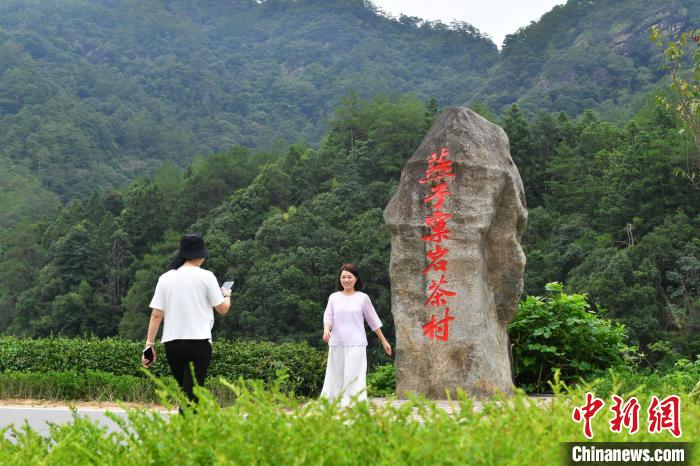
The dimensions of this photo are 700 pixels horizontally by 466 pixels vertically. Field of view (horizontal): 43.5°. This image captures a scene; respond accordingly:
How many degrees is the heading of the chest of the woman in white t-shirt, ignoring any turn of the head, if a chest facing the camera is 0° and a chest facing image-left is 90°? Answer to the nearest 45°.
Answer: approximately 225°

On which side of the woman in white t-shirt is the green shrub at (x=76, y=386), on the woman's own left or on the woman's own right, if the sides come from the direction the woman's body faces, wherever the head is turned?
on the woman's own left

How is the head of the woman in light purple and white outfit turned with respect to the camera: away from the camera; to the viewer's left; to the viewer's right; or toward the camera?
toward the camera

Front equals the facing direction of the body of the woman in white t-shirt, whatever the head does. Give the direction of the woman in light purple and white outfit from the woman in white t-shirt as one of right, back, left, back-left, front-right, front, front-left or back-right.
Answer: front

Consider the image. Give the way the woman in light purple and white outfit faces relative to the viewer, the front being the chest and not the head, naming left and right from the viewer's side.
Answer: facing the viewer

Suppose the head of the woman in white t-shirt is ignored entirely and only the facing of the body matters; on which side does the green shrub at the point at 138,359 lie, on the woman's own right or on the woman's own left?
on the woman's own left

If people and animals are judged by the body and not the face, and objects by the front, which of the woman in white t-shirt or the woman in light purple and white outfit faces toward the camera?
the woman in light purple and white outfit

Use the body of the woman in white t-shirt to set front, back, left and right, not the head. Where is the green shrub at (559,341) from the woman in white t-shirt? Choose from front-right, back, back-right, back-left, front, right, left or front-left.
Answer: front

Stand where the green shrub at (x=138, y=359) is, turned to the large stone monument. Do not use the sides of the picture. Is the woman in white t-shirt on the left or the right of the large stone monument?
right

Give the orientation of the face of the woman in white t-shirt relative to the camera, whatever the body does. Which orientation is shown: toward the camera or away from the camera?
away from the camera

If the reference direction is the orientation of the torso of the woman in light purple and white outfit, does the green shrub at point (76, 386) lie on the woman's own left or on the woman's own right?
on the woman's own right

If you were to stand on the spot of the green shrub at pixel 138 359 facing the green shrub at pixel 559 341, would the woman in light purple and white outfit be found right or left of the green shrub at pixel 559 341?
right

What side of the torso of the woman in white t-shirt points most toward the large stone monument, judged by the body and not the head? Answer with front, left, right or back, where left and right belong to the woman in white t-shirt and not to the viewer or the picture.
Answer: front

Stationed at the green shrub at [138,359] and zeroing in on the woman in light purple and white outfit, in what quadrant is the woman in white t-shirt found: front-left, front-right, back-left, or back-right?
front-right

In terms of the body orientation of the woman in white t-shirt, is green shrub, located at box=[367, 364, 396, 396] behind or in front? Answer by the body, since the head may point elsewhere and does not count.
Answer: in front
